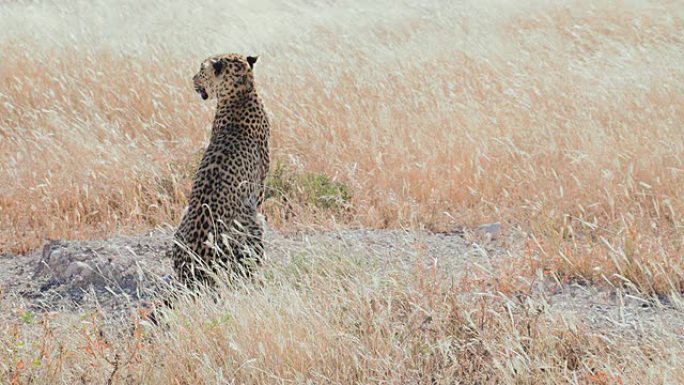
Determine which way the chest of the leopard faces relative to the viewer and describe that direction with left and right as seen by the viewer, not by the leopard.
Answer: facing away from the viewer and to the right of the viewer

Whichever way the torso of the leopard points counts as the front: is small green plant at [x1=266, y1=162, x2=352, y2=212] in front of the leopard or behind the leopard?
in front
